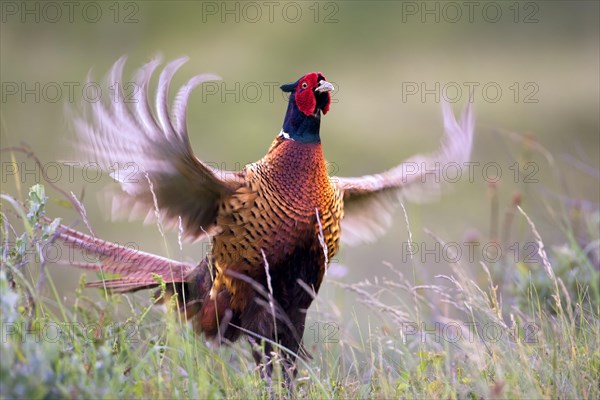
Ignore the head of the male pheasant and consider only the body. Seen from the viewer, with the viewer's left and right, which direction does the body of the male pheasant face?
facing the viewer and to the right of the viewer
